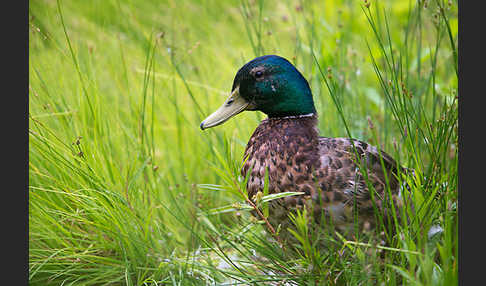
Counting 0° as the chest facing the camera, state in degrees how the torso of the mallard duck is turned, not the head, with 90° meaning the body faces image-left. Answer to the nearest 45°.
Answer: approximately 45°
